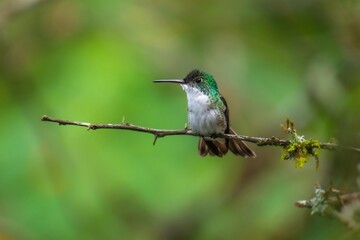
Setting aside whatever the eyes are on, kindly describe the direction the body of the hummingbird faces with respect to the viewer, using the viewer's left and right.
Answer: facing the viewer and to the left of the viewer
